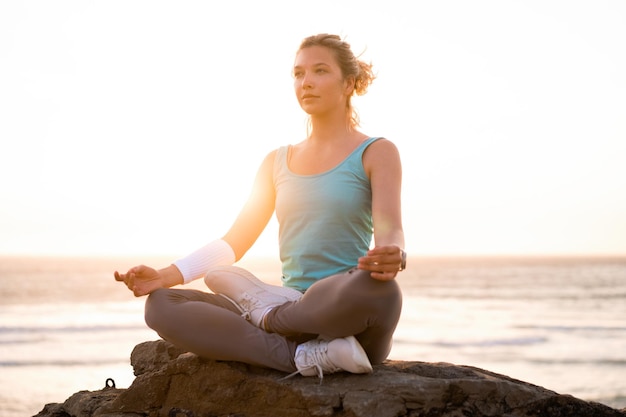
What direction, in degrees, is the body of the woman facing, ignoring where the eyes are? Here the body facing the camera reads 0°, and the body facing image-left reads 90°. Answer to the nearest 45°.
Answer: approximately 45°

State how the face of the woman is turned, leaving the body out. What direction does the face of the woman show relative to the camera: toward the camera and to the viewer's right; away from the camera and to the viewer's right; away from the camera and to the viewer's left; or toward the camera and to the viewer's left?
toward the camera and to the viewer's left
